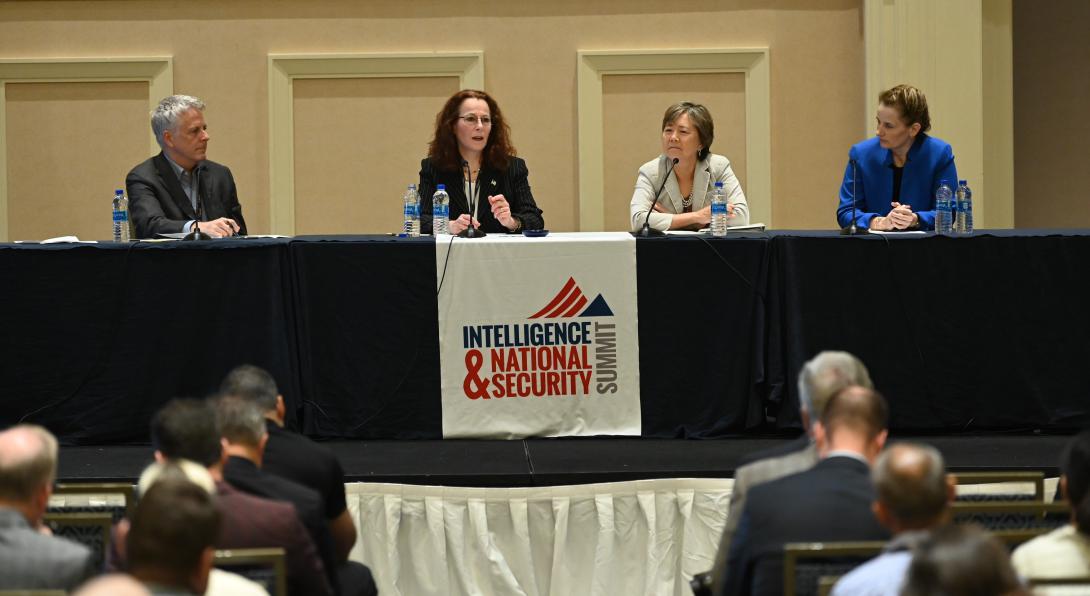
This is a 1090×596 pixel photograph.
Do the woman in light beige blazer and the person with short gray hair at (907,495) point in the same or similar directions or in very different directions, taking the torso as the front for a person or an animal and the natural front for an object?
very different directions

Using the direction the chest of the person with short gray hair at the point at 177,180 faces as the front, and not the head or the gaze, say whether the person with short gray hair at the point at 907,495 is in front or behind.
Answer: in front

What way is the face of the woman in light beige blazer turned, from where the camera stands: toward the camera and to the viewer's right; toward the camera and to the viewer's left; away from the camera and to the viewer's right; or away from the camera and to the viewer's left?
toward the camera and to the viewer's left

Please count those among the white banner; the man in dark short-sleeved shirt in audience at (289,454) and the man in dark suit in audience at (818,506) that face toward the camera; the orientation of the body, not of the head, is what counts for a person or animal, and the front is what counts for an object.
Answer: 1

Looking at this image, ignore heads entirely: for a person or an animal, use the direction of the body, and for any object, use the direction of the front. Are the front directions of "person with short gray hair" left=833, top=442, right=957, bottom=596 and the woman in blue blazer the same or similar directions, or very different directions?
very different directions

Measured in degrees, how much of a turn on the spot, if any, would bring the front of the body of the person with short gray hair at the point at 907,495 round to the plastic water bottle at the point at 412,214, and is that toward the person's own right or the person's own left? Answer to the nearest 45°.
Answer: approximately 45° to the person's own left

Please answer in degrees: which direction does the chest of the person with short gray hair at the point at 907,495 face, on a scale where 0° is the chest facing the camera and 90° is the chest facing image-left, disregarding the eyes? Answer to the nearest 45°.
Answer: approximately 180°

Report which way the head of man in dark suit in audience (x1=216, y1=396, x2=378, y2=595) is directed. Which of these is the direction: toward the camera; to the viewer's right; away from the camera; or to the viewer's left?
away from the camera

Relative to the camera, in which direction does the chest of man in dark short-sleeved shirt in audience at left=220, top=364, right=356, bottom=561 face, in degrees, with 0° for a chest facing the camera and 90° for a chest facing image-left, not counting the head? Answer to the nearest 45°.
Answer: approximately 180°

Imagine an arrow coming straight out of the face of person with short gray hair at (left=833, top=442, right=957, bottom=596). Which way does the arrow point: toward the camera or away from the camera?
away from the camera

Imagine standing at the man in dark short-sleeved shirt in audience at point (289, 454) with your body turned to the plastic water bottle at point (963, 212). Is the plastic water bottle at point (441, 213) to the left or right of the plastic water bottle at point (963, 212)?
left

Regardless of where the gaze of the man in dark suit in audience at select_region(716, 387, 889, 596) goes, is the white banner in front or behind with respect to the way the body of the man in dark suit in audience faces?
in front

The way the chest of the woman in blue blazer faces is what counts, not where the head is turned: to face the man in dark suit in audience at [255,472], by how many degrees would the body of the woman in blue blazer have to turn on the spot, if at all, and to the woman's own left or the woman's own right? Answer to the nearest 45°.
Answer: approximately 45° to the woman's own right

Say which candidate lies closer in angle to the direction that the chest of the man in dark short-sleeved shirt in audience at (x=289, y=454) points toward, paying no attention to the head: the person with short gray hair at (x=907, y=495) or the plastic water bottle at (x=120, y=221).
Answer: the plastic water bottle

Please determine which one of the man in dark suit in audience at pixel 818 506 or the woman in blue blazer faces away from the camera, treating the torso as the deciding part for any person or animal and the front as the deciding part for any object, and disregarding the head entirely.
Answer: the man in dark suit in audience

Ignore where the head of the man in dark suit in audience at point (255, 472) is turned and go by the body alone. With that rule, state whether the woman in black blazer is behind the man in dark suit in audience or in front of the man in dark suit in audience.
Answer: in front

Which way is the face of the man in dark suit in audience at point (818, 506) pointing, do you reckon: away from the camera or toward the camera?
away from the camera
